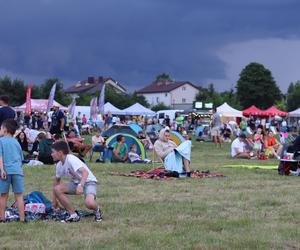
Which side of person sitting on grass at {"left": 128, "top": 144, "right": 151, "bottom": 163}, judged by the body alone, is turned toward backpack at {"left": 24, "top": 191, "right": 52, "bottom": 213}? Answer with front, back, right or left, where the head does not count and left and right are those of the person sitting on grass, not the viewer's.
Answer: right

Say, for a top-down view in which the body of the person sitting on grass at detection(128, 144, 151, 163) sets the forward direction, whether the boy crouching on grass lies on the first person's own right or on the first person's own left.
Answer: on the first person's own right

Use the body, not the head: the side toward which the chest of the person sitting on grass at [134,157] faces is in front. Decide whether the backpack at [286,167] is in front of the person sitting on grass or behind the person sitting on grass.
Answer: in front

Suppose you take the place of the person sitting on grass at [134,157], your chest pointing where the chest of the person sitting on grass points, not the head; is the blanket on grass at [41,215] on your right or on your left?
on your right

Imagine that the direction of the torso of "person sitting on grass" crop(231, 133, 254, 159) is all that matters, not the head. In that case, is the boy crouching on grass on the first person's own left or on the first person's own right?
on the first person's own right

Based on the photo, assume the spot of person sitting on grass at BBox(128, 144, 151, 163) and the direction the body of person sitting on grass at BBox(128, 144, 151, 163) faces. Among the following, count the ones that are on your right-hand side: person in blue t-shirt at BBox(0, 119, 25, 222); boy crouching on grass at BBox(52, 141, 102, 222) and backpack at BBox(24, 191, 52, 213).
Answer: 3

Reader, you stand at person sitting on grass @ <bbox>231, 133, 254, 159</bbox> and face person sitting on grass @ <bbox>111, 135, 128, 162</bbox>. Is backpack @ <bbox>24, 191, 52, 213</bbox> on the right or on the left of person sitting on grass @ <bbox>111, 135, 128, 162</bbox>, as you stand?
left

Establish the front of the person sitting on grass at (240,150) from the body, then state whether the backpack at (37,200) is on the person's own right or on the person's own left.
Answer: on the person's own right
